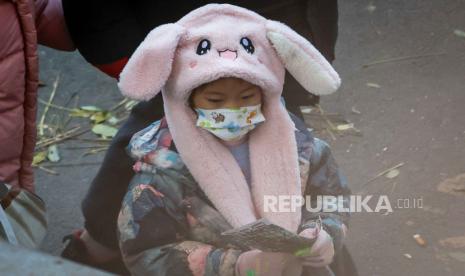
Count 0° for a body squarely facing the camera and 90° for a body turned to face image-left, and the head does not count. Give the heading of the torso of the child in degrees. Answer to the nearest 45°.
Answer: approximately 0°

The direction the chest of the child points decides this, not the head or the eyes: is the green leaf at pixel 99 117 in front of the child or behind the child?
behind

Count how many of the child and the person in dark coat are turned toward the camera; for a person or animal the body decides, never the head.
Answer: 2

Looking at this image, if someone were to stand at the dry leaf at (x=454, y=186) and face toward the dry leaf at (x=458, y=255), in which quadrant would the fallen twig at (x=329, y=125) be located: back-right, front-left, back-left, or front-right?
back-right

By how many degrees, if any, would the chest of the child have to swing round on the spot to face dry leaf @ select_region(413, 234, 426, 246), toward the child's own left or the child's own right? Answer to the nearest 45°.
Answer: approximately 135° to the child's own left

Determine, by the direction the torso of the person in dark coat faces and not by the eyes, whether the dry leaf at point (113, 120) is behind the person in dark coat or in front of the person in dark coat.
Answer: behind

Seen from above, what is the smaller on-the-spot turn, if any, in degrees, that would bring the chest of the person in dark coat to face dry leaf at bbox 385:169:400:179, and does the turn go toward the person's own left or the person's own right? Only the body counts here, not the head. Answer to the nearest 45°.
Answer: approximately 135° to the person's own left
